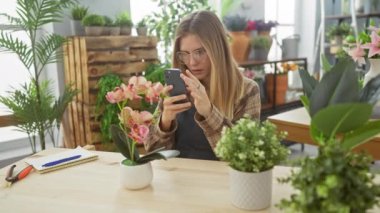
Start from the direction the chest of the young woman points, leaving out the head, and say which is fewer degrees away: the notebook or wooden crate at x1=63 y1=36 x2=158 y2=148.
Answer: the notebook

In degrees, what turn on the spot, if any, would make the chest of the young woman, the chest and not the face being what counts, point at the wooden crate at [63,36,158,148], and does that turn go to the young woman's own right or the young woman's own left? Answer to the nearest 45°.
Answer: approximately 90° to the young woman's own right

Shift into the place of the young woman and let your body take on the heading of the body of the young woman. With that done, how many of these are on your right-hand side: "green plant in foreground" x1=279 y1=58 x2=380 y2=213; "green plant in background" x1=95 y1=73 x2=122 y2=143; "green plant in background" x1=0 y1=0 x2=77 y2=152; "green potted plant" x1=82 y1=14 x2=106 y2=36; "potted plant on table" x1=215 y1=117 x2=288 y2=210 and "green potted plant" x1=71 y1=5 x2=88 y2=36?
4

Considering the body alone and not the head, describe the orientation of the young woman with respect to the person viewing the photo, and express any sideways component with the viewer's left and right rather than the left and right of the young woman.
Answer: facing the viewer and to the left of the viewer

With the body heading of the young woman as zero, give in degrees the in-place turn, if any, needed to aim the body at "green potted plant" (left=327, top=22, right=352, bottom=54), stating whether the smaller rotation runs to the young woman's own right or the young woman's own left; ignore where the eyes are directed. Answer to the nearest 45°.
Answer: approximately 180°

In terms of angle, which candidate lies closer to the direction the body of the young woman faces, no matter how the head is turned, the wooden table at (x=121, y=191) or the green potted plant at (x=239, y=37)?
the wooden table

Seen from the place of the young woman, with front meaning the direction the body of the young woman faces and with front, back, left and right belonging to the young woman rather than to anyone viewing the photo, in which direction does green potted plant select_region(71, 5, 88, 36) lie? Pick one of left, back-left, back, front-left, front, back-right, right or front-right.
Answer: right

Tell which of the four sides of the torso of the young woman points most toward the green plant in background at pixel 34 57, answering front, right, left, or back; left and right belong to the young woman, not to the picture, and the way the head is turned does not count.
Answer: right

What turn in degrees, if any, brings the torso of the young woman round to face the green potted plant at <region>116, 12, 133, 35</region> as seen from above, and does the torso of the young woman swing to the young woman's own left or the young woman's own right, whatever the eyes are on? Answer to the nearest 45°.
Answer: approximately 90° to the young woman's own right

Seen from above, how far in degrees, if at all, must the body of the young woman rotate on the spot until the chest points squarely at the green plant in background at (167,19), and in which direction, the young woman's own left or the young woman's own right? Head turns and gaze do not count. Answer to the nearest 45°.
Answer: approximately 135° to the young woman's own right

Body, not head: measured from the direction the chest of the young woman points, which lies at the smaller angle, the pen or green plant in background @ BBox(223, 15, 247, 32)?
the pen
